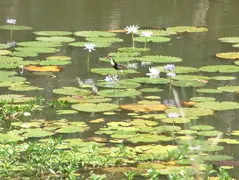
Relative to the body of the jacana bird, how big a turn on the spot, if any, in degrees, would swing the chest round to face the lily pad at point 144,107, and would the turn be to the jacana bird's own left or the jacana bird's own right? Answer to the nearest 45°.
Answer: approximately 90° to the jacana bird's own left

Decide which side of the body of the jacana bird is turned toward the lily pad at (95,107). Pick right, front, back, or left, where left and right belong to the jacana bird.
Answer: left

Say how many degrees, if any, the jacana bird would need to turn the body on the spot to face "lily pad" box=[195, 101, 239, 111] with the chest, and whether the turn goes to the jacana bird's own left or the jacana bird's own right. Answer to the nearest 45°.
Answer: approximately 135° to the jacana bird's own left

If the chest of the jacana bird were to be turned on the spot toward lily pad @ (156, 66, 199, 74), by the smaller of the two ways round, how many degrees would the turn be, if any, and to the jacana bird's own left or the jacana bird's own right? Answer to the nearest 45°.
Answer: approximately 180°

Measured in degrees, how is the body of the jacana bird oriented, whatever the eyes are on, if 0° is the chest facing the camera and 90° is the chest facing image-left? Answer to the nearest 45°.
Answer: approximately 90°
